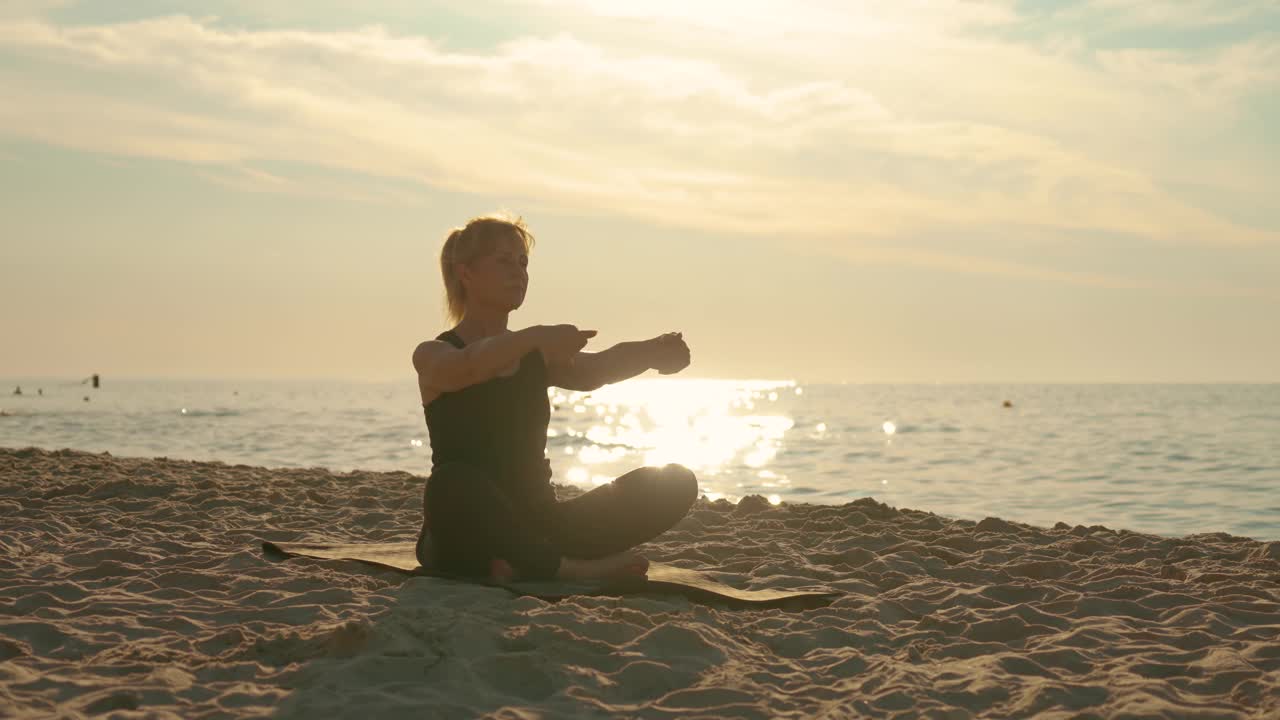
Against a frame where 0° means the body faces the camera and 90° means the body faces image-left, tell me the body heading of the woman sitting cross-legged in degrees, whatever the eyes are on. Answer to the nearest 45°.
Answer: approximately 315°
